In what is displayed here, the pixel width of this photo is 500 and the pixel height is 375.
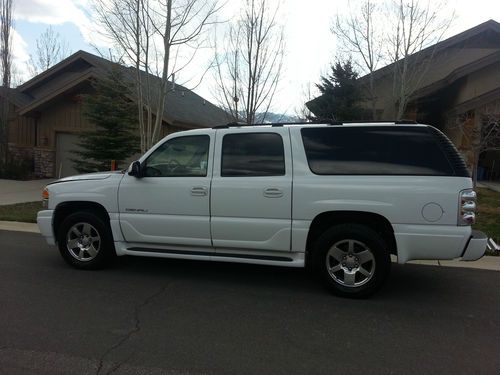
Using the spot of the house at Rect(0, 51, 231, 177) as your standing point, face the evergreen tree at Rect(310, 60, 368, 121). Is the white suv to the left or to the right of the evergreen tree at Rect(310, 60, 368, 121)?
right

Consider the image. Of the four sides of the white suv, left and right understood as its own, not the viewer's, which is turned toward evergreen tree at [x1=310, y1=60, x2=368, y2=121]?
right

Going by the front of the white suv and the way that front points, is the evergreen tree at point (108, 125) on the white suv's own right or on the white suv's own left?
on the white suv's own right

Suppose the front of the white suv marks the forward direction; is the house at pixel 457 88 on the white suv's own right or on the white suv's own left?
on the white suv's own right

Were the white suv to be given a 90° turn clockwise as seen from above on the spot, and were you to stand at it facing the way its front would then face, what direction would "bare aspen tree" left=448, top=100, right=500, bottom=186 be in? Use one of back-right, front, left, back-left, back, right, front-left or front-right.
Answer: front-right

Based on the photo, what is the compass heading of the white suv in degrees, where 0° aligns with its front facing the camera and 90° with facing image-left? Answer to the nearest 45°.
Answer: approximately 90°
